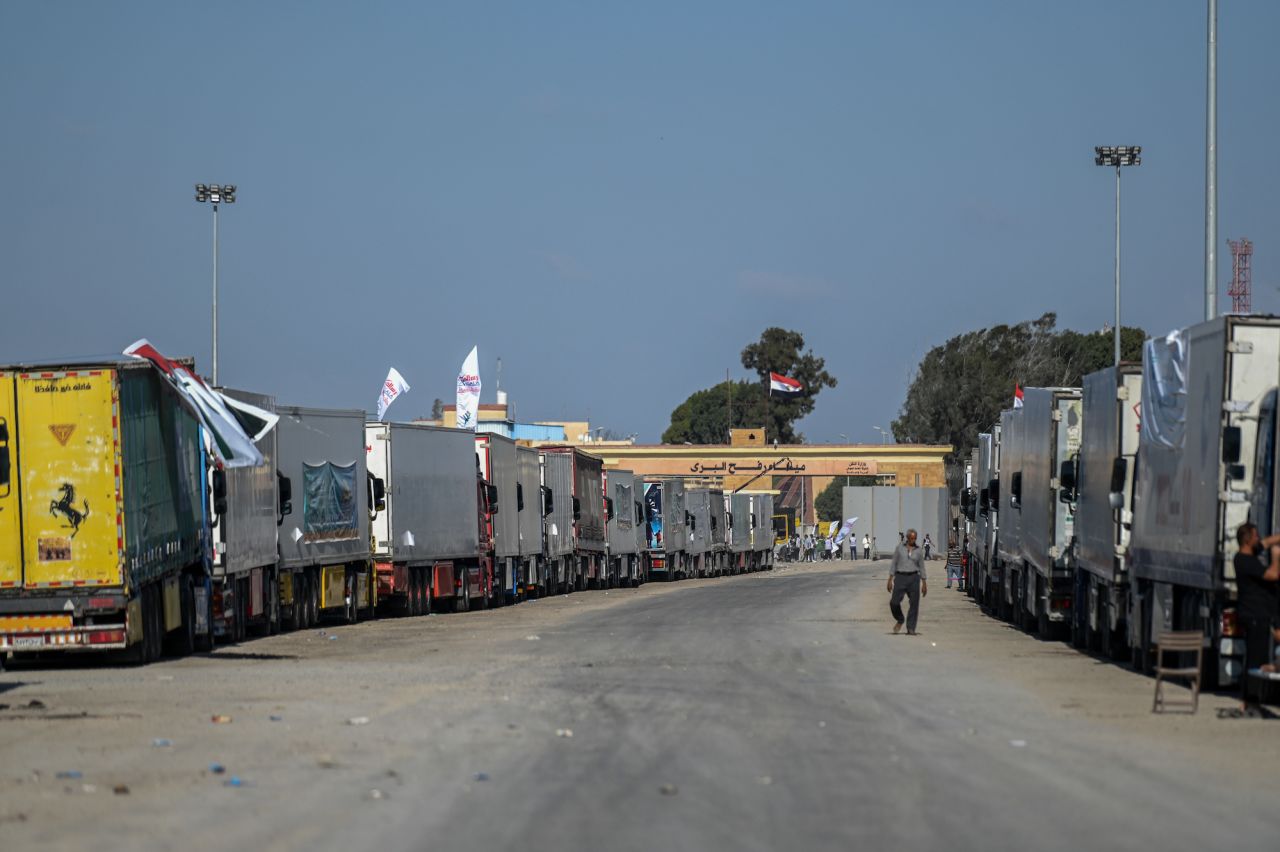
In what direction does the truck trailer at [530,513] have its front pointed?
away from the camera

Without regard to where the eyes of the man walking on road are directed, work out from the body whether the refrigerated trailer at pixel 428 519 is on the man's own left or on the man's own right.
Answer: on the man's own right

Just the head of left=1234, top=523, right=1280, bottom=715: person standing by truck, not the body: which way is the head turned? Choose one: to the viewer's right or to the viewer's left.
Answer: to the viewer's right

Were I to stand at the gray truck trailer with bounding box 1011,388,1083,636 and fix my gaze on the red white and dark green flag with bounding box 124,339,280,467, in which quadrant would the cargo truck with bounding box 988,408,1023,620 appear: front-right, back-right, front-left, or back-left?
back-right

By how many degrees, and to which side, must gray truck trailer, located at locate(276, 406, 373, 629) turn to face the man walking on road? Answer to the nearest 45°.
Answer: approximately 90° to its right

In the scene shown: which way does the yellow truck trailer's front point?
away from the camera

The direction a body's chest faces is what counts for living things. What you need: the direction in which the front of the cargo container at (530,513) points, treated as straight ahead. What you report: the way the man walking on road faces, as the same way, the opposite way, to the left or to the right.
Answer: the opposite way

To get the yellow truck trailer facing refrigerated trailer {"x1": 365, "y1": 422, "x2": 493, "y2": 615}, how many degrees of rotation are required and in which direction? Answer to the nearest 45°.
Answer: approximately 45° to its right

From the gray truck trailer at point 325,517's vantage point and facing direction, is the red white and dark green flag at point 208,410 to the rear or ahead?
to the rear

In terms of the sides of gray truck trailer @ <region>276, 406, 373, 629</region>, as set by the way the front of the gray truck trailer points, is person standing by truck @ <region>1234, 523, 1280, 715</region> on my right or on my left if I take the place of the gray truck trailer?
on my right

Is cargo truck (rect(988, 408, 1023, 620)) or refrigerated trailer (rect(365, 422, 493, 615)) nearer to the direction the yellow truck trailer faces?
the refrigerated trailer
